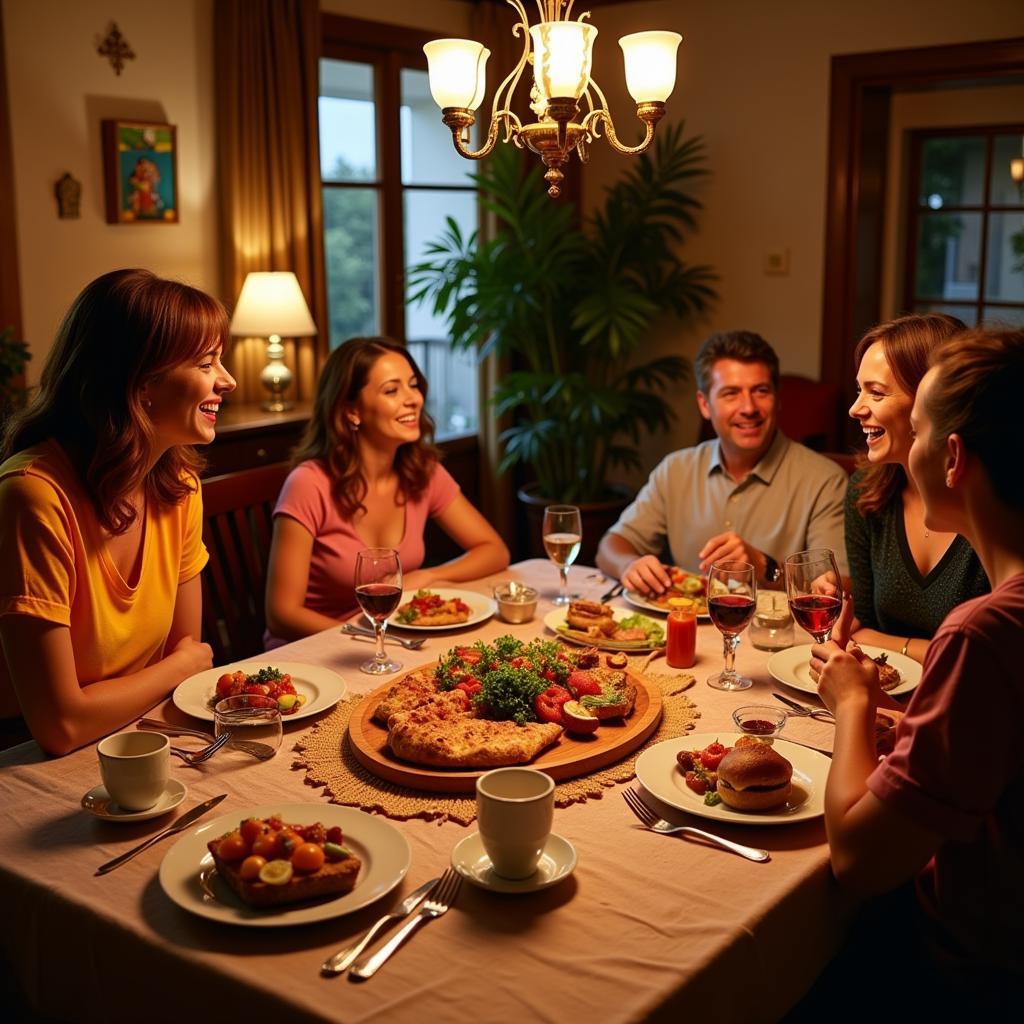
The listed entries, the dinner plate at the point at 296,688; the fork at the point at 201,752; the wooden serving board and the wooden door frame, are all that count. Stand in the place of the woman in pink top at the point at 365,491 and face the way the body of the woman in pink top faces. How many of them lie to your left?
1

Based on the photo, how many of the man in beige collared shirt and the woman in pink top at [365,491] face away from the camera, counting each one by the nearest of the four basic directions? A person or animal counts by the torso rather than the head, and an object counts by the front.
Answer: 0

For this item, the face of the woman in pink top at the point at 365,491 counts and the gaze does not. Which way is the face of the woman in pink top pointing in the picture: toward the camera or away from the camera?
toward the camera

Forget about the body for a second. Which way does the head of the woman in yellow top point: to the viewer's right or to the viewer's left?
to the viewer's right

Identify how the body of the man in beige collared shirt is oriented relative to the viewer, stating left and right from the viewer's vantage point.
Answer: facing the viewer

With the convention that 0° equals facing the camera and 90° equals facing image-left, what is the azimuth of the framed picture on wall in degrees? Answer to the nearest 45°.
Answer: approximately 315°

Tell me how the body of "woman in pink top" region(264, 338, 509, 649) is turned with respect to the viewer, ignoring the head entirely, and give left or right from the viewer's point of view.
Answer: facing the viewer and to the right of the viewer

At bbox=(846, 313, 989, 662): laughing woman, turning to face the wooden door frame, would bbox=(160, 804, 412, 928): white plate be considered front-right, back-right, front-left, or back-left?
back-left

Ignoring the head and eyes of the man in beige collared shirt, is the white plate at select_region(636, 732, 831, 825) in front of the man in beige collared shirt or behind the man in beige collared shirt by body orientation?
in front

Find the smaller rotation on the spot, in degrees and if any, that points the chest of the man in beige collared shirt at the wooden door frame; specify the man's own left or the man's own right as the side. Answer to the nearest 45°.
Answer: approximately 180°

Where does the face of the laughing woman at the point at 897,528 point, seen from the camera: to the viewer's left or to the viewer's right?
to the viewer's left

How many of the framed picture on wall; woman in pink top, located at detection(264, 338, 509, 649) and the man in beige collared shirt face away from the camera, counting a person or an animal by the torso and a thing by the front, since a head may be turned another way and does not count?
0

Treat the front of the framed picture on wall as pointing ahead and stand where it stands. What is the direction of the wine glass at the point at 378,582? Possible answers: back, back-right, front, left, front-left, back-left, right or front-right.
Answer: front-right

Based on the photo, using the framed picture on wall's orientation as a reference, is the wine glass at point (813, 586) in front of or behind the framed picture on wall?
in front
